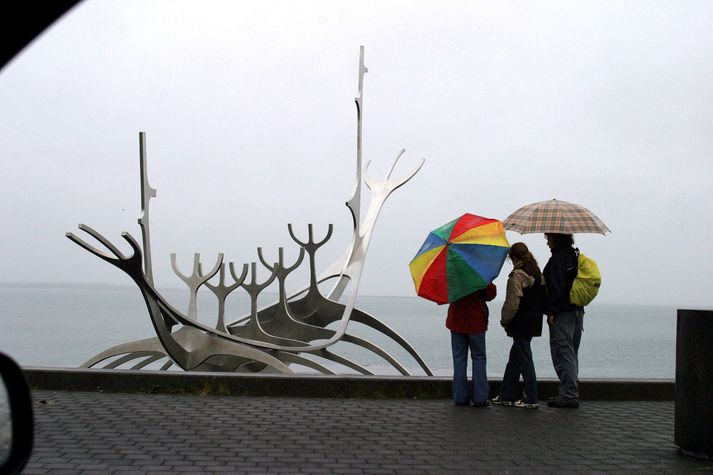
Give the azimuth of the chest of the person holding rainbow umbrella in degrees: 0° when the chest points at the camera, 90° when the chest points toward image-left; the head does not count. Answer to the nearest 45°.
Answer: approximately 180°

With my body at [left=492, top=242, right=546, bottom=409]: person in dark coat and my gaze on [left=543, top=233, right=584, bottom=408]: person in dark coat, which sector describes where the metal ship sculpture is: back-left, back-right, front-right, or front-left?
back-left
